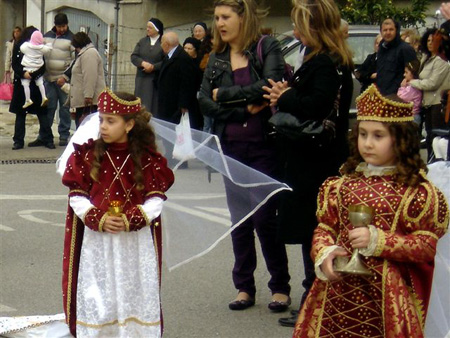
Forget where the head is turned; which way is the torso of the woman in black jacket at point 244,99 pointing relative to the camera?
toward the camera

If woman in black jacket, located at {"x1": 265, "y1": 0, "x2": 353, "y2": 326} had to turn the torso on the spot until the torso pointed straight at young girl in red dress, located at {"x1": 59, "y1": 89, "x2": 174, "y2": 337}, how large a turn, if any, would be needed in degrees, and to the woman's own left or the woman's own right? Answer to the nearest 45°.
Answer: approximately 45° to the woman's own left

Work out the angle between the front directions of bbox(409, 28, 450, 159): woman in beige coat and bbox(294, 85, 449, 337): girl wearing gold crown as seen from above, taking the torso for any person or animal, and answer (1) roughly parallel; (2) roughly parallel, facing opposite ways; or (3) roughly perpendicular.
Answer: roughly parallel

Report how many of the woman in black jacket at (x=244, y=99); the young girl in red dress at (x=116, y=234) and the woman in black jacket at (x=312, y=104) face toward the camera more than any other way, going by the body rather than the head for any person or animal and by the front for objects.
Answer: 2

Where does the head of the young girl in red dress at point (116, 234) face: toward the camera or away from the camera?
toward the camera

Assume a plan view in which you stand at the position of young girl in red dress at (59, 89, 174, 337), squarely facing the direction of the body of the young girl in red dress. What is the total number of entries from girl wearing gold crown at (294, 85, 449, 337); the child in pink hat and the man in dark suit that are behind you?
2

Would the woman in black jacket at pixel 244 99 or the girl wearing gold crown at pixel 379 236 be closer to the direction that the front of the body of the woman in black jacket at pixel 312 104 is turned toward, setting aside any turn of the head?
the woman in black jacket

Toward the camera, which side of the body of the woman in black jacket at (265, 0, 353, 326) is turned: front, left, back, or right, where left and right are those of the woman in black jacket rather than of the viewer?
left

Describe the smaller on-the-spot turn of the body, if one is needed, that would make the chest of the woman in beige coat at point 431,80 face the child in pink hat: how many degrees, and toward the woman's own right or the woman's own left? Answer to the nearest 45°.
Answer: approximately 45° to the woman's own right

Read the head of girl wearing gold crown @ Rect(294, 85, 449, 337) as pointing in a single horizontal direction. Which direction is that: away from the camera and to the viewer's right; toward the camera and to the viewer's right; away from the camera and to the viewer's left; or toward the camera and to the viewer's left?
toward the camera and to the viewer's left

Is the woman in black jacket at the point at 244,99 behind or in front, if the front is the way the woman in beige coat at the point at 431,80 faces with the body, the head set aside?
in front

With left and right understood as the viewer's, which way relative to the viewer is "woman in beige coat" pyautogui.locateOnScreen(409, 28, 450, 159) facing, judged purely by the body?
facing the viewer and to the left of the viewer

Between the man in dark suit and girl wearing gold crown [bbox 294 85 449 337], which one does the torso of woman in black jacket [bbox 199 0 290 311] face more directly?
the girl wearing gold crown

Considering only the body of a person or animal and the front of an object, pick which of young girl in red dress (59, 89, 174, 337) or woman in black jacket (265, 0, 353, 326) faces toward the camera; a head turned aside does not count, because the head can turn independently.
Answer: the young girl in red dress

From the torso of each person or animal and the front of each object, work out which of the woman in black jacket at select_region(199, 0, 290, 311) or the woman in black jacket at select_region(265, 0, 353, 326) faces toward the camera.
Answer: the woman in black jacket at select_region(199, 0, 290, 311)

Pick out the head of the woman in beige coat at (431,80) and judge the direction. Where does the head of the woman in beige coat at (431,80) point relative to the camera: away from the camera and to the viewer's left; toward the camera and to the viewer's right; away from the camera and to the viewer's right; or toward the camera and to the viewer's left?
toward the camera and to the viewer's left

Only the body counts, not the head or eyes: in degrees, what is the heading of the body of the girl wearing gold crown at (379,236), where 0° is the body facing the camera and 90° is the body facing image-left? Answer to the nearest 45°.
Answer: approximately 45°

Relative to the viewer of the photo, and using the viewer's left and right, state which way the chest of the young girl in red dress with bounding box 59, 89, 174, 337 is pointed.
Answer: facing the viewer
